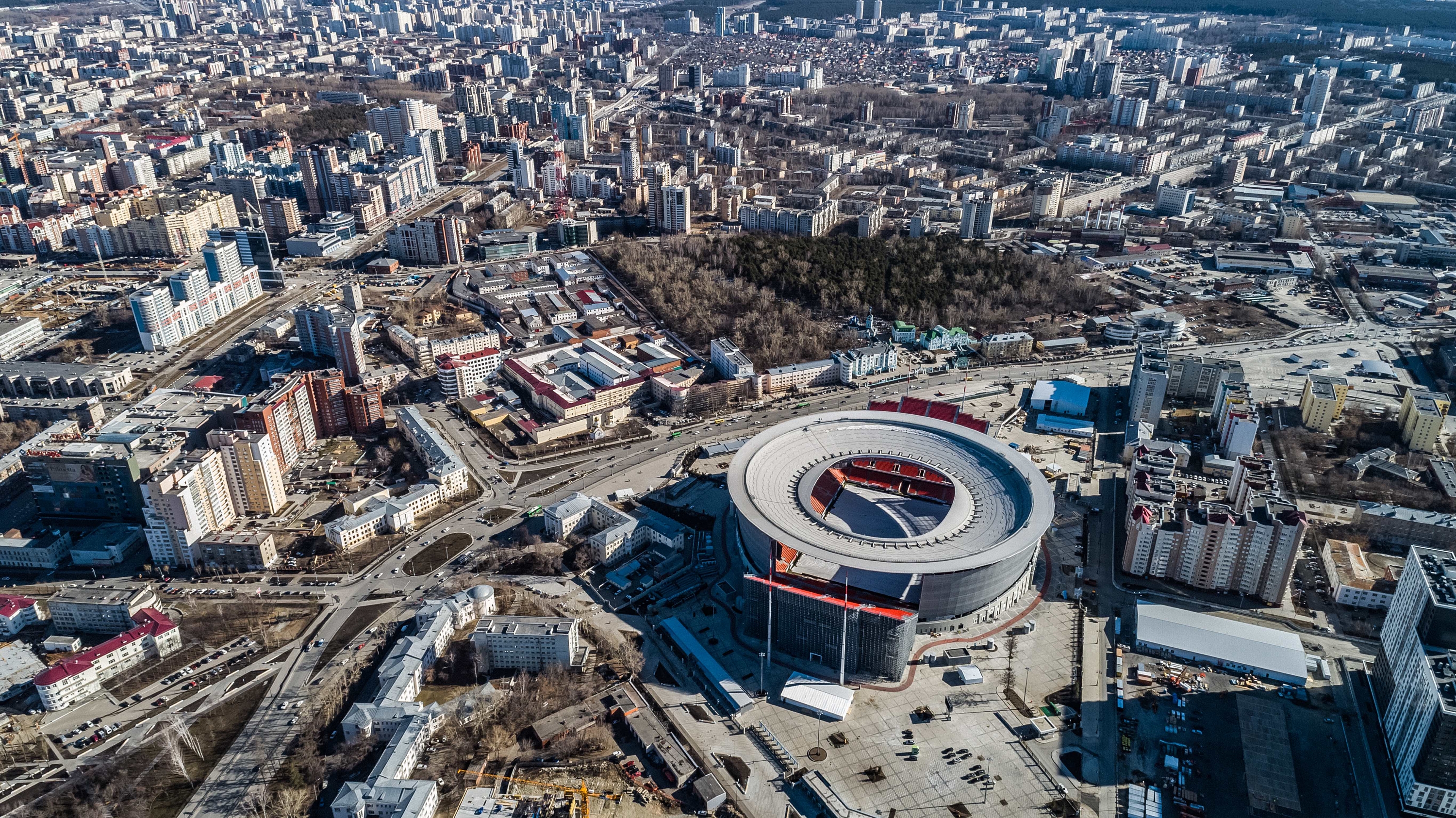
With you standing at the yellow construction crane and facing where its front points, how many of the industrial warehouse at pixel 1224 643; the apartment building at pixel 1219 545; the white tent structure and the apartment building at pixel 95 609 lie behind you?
3

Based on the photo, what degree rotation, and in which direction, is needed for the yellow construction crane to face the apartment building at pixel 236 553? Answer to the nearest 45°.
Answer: approximately 45° to its right

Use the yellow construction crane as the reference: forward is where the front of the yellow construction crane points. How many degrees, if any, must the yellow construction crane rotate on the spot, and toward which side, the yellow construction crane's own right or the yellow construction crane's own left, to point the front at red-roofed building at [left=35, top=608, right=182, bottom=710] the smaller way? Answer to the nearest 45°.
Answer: approximately 45° to the yellow construction crane's own right

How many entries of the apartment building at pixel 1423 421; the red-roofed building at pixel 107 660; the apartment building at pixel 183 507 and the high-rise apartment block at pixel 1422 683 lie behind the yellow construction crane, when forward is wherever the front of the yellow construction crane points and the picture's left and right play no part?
2

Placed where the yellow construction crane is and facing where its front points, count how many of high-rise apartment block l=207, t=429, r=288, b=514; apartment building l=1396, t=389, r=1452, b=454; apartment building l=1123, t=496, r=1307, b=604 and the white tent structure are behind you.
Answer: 3

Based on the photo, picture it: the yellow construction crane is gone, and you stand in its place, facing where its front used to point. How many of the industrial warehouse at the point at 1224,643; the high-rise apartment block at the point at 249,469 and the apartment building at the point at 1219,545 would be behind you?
2

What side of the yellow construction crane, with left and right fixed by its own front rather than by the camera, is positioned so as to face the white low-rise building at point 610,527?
right

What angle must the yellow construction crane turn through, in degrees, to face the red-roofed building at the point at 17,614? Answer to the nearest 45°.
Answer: approximately 45° to its right

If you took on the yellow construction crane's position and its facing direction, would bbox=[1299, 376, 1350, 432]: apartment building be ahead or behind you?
behind

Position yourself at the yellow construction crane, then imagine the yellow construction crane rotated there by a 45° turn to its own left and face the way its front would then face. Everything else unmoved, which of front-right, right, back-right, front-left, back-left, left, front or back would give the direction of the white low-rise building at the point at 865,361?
back

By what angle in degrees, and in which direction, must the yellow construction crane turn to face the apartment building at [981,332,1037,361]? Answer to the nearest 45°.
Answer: approximately 135° to its right

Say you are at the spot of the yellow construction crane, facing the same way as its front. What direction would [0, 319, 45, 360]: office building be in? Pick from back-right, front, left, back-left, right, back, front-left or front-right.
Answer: front-right

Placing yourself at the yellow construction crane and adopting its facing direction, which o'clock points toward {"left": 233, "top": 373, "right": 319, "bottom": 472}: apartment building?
The apartment building is roughly at 2 o'clock from the yellow construction crane.

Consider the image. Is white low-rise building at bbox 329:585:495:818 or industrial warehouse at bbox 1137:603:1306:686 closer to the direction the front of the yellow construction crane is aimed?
the white low-rise building

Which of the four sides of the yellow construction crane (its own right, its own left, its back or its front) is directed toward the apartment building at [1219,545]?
back

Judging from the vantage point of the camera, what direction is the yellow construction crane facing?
facing to the left of the viewer
